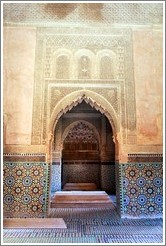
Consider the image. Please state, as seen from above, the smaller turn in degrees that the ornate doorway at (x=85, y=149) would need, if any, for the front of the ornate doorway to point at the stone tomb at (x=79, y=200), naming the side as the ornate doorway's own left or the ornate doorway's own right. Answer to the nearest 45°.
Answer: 0° — it already faces it
